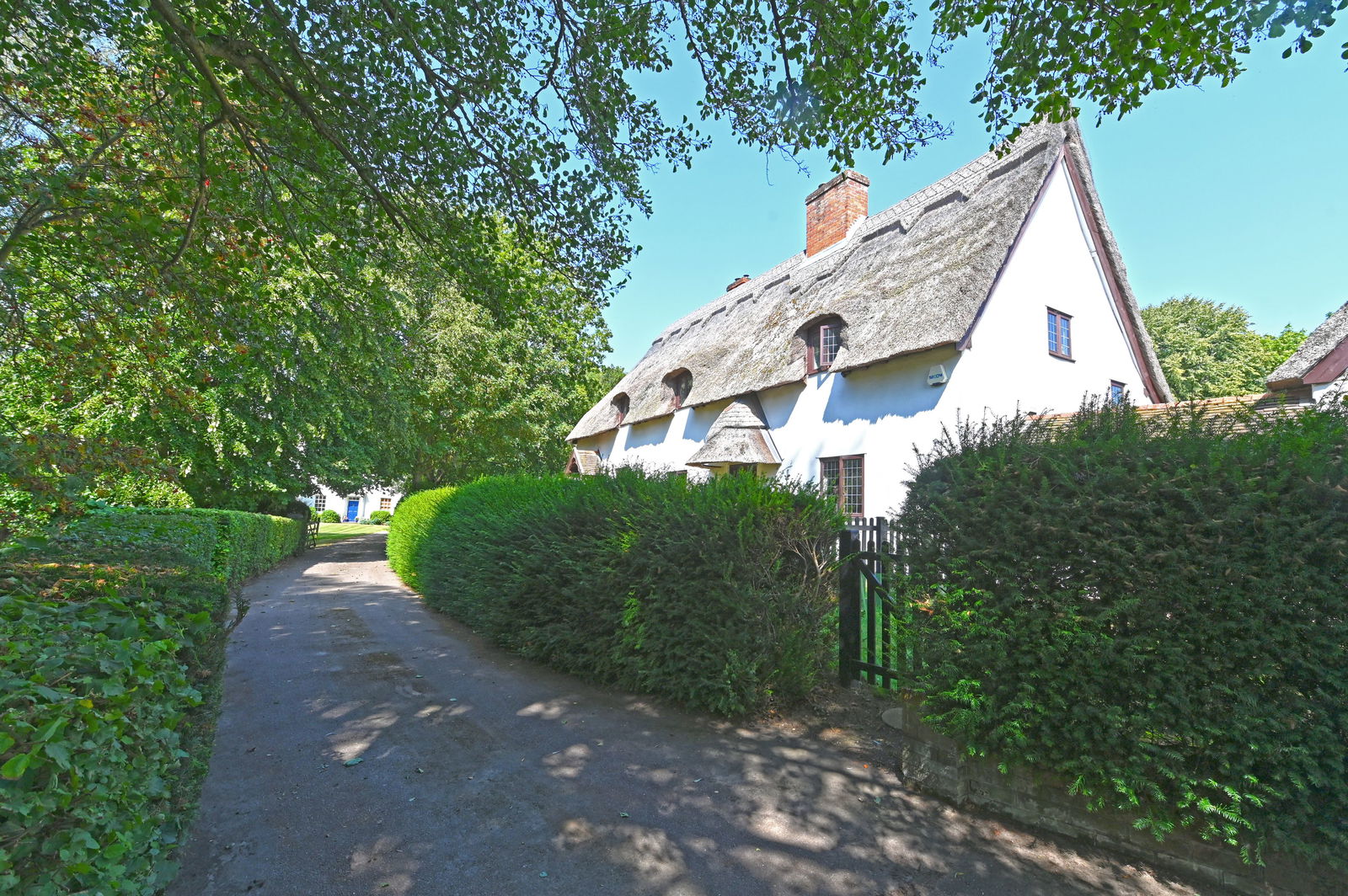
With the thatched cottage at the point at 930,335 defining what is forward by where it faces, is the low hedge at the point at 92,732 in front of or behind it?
in front

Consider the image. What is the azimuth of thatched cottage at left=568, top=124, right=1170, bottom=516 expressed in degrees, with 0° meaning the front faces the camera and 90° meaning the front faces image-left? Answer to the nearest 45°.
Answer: approximately 45°

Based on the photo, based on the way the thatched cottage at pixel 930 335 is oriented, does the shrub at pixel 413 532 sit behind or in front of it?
in front

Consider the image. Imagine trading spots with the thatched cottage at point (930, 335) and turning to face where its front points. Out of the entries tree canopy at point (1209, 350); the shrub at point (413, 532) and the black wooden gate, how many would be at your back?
1

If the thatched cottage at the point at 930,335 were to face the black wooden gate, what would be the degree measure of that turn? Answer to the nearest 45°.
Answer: approximately 45° to its left

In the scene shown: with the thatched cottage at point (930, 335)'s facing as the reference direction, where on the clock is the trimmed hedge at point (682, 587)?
The trimmed hedge is roughly at 11 o'clock from the thatched cottage.

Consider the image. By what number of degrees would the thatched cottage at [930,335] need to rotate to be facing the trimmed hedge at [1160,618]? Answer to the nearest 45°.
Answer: approximately 45° to its left

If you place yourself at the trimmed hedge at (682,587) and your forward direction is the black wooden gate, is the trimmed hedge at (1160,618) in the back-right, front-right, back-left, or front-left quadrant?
front-right

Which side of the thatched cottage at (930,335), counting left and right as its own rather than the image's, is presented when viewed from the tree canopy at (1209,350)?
back

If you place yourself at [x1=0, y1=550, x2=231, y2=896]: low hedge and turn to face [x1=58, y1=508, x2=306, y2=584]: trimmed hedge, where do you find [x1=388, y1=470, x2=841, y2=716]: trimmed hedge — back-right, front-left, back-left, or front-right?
front-right
